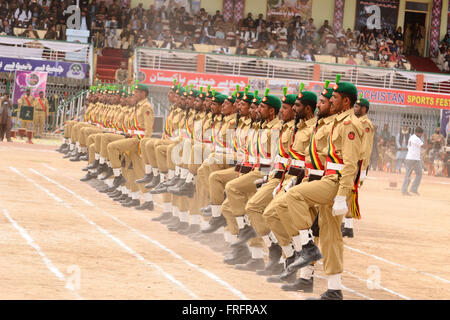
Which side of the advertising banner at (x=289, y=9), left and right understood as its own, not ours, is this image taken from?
front

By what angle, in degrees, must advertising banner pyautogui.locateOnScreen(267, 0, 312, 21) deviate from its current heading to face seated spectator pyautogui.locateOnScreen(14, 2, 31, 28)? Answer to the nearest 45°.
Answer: approximately 45° to its right

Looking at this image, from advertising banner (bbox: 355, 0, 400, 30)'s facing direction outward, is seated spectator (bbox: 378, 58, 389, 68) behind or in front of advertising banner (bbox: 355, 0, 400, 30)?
in front

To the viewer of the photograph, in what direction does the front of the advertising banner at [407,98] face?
facing the viewer

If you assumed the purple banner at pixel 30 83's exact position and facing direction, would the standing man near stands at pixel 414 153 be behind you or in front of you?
in front

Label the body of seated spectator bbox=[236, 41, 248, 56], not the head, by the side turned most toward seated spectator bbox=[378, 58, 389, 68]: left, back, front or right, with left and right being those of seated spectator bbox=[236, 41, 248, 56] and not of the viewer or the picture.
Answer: left

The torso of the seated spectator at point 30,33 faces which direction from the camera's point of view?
toward the camera

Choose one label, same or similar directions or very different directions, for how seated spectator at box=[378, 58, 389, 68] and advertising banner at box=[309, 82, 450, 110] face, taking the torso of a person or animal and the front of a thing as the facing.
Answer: same or similar directions

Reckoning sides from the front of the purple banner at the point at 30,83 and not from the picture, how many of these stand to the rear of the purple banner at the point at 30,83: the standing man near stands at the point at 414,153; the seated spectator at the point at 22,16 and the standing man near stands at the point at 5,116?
1

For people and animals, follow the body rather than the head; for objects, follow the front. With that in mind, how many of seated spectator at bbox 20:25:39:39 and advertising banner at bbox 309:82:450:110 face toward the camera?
2

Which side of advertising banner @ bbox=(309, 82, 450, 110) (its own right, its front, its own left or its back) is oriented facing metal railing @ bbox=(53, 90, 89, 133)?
right

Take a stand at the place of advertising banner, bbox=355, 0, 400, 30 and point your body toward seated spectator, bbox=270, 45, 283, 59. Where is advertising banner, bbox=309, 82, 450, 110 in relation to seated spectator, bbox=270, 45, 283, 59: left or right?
left

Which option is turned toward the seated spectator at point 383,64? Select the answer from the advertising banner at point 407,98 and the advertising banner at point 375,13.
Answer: the advertising banner at point 375,13

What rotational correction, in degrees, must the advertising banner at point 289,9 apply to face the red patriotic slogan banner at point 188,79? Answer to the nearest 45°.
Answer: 0° — it already faces it

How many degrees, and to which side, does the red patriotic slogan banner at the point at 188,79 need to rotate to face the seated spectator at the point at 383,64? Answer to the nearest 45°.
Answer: approximately 135° to its left

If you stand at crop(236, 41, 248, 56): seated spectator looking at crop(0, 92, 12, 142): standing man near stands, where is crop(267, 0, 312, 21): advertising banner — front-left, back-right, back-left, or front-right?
back-right
